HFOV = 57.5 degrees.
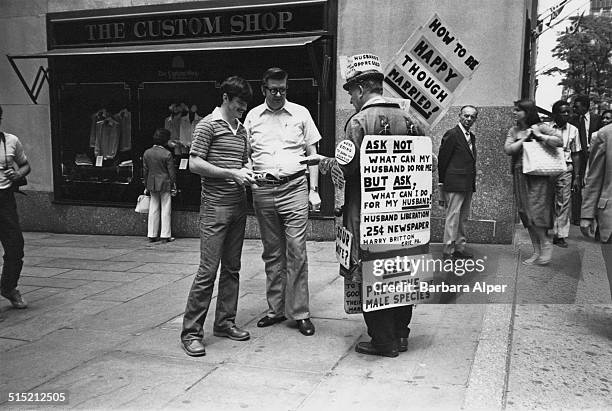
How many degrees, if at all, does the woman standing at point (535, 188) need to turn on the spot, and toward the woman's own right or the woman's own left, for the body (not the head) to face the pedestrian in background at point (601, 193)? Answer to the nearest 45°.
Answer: approximately 45° to the woman's own left

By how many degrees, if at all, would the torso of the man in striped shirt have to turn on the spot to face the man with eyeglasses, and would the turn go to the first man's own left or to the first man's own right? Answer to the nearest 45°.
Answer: approximately 90° to the first man's own left

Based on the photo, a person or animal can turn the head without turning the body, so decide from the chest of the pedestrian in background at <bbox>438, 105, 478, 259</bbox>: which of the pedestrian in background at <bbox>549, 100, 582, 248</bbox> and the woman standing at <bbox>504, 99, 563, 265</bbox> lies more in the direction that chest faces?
the woman standing

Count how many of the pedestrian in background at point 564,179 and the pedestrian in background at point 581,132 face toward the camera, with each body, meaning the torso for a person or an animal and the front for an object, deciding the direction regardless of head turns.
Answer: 2

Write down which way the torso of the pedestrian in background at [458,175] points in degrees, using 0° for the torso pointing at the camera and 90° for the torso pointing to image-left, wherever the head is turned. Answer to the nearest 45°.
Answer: approximately 315°

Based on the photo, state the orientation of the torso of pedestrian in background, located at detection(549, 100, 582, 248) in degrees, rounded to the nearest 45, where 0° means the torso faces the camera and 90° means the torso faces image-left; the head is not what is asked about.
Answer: approximately 0°
